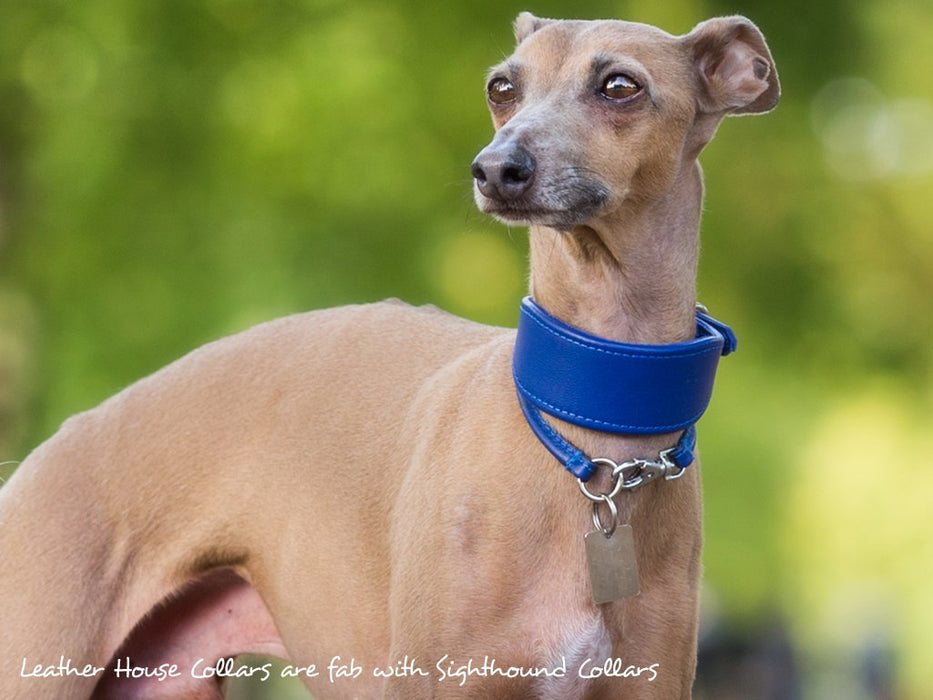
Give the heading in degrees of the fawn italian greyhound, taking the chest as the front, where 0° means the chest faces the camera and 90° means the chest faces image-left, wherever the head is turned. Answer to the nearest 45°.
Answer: approximately 315°
